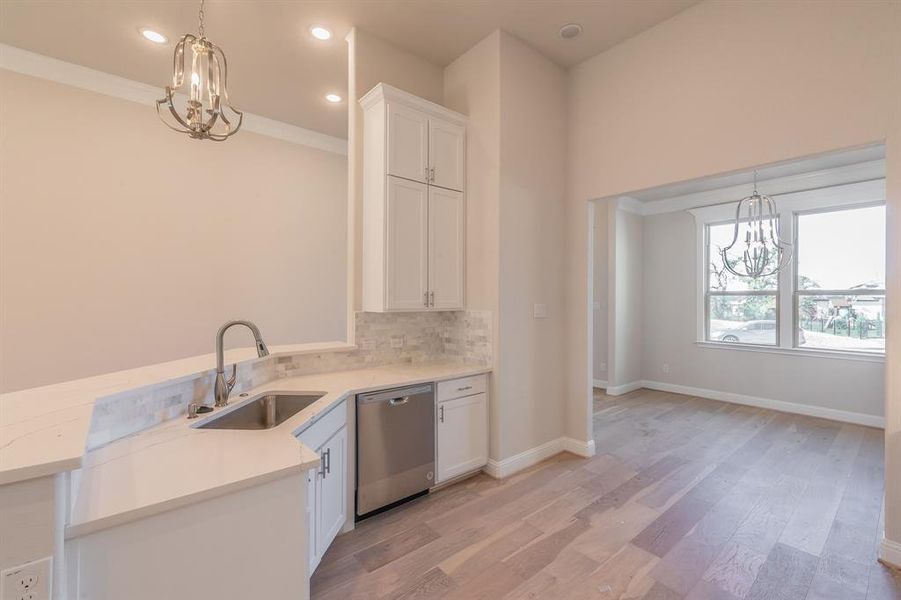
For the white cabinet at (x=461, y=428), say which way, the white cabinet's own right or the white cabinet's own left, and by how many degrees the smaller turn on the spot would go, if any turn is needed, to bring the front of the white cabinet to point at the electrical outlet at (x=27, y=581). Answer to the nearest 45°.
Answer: approximately 90° to the white cabinet's own right

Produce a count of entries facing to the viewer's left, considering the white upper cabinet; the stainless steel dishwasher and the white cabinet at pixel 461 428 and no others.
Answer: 0

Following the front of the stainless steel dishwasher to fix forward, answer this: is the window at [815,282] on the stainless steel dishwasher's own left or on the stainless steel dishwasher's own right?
on the stainless steel dishwasher's own left

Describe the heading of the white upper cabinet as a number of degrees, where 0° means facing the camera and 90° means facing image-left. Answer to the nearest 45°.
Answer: approximately 315°

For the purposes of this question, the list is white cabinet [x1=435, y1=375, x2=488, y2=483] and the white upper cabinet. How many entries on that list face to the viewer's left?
0

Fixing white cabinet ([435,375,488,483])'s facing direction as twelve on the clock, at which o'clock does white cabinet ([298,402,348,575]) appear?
white cabinet ([298,402,348,575]) is roughly at 3 o'clock from white cabinet ([435,375,488,483]).

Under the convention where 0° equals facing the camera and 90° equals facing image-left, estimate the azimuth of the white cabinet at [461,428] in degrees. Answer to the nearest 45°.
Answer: approximately 315°

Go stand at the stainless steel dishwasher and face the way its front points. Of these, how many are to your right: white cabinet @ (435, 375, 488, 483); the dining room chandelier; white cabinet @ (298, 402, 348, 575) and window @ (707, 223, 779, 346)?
1

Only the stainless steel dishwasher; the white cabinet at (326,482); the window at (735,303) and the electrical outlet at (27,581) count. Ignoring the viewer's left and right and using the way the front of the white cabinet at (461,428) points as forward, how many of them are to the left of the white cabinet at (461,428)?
1

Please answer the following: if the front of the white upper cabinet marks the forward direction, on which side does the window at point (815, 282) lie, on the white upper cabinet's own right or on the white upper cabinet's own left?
on the white upper cabinet's own left

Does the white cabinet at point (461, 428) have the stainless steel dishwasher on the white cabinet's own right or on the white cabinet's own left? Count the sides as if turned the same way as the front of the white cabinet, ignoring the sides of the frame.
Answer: on the white cabinet's own right

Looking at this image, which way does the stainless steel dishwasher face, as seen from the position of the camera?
facing the viewer and to the right of the viewer
